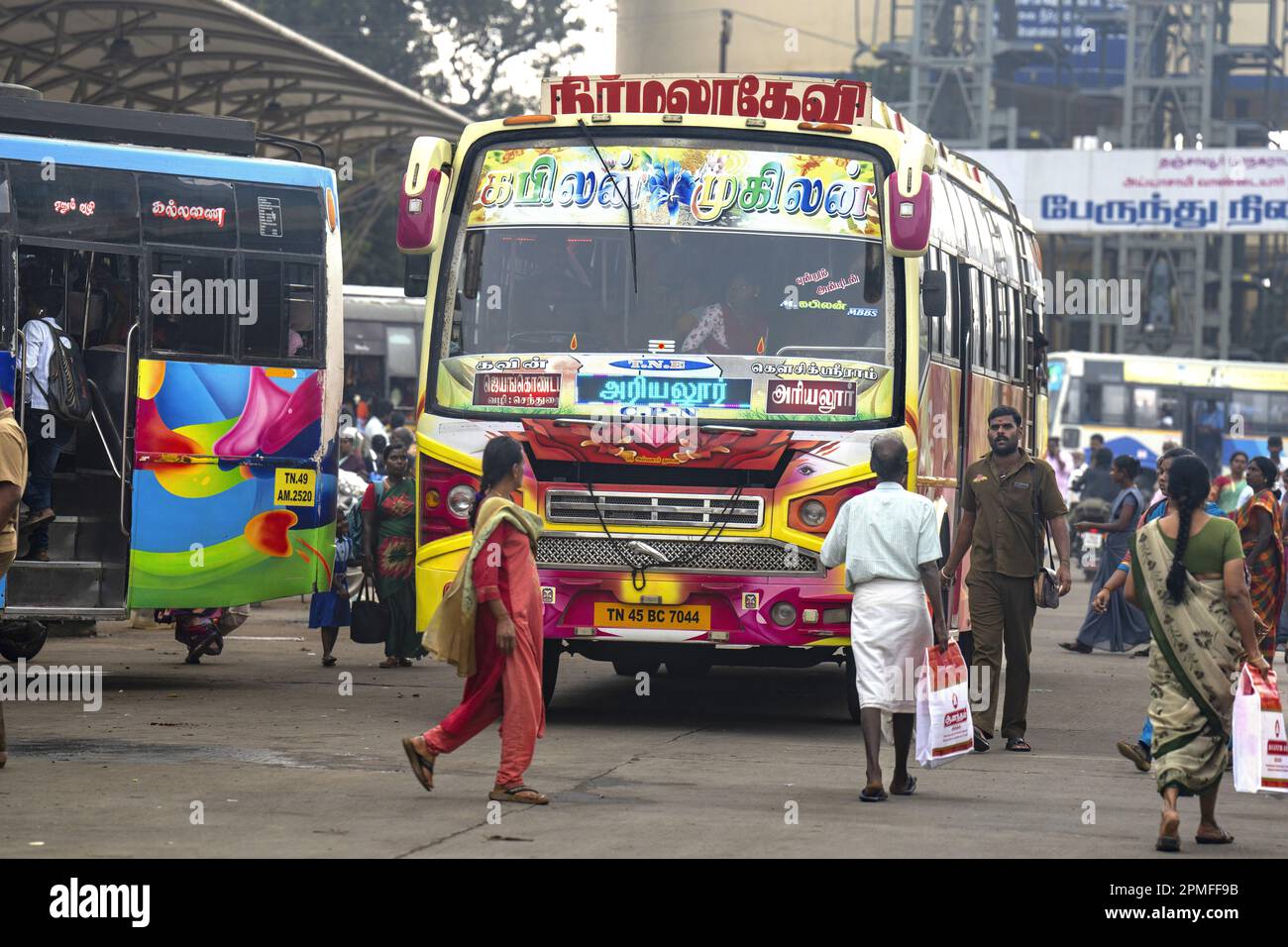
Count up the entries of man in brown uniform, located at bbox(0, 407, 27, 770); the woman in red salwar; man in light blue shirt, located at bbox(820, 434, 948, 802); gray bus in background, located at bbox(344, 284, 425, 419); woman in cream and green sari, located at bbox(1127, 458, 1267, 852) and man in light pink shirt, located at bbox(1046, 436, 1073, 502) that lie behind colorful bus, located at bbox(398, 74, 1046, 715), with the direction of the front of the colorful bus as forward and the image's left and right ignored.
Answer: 2

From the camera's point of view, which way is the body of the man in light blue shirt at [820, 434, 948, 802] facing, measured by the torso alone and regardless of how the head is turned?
away from the camera

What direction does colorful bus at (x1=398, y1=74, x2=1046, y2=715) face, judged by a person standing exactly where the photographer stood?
facing the viewer

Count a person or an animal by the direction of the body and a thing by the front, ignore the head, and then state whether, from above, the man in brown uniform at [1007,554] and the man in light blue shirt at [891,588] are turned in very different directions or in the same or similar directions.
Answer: very different directions

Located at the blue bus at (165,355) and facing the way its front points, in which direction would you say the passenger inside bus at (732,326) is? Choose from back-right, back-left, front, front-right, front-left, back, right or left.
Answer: back-left

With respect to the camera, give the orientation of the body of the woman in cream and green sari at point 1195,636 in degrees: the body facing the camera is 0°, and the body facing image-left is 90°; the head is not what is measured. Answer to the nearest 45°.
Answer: approximately 180°

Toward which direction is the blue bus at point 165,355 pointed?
to the viewer's left

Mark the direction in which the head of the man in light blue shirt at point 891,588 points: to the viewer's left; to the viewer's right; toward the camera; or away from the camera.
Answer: away from the camera

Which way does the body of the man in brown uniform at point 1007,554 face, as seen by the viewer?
toward the camera

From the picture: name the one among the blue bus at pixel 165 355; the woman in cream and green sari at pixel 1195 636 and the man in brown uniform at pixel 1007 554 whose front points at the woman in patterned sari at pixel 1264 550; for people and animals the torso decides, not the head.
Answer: the woman in cream and green sari
